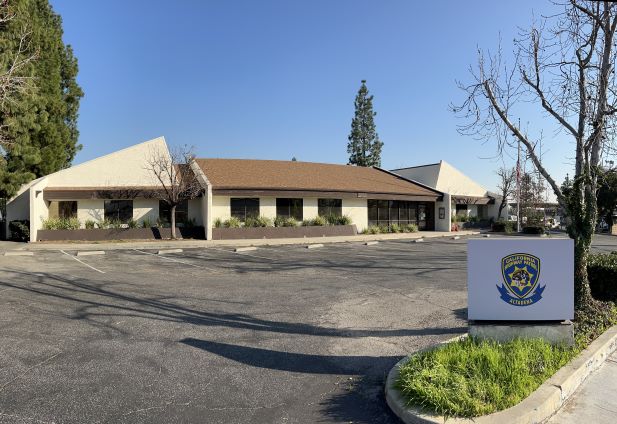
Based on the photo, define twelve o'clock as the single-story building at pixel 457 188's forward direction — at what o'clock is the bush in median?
The bush in median is roughly at 12 o'clock from the single-story building.

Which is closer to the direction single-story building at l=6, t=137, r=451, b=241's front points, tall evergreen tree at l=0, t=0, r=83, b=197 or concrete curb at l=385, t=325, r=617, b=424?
the concrete curb

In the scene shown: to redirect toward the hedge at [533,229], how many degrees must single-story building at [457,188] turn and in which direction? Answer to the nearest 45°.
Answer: approximately 45° to its left

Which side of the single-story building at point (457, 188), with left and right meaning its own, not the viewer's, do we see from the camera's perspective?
front

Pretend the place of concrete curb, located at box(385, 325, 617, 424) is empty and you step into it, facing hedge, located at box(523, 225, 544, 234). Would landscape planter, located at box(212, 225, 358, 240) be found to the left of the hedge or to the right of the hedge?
left

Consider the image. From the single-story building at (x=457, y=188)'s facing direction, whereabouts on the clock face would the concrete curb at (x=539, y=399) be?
The concrete curb is roughly at 12 o'clock from the single-story building.

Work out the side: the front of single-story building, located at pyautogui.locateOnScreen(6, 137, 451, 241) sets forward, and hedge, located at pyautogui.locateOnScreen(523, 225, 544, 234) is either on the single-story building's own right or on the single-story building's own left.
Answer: on the single-story building's own left

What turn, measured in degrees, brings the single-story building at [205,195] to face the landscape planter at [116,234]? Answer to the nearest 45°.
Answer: approximately 90° to its right

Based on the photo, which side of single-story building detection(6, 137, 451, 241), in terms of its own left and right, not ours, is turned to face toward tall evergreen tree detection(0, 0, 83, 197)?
right

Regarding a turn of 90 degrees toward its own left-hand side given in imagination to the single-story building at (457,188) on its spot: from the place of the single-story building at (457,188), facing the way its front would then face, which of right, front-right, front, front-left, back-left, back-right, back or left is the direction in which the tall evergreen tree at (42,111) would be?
back-right

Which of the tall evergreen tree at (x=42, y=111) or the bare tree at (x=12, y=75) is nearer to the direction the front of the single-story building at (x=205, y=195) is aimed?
the bare tree

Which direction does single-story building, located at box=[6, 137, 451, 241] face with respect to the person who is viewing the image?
facing the viewer
